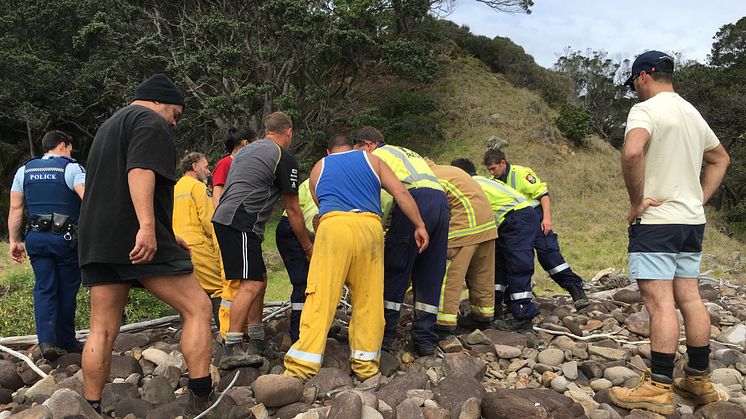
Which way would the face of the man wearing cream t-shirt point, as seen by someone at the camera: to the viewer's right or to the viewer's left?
to the viewer's left

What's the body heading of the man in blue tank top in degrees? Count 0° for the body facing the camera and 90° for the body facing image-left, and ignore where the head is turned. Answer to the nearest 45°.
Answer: approximately 180°

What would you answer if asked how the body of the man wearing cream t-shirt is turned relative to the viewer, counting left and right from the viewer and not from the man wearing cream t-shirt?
facing away from the viewer and to the left of the viewer

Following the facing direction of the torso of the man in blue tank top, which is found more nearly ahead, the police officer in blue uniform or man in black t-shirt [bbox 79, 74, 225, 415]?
the police officer in blue uniform

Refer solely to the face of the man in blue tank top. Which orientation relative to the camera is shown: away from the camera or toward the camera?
away from the camera

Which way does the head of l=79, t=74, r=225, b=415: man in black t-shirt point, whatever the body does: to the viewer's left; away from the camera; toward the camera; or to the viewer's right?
to the viewer's right

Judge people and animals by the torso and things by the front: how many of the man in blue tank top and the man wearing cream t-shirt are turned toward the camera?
0

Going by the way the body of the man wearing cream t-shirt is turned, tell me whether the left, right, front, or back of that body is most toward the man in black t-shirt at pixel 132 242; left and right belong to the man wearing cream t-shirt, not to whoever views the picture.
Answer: left

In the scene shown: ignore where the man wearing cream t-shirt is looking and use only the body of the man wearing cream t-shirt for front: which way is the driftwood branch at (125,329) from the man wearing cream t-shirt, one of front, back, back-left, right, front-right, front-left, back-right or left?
front-left

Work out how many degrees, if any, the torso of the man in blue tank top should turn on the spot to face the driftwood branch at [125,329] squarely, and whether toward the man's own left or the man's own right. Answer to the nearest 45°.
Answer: approximately 45° to the man's own left

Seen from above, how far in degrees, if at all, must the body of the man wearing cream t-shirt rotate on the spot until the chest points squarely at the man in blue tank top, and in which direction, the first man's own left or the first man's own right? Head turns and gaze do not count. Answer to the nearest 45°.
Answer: approximately 45° to the first man's own left
